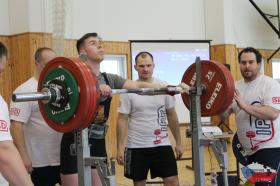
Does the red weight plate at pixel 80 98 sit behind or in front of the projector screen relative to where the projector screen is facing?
in front

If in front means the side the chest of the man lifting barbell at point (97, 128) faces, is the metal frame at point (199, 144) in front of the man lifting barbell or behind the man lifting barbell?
in front

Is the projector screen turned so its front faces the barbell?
yes

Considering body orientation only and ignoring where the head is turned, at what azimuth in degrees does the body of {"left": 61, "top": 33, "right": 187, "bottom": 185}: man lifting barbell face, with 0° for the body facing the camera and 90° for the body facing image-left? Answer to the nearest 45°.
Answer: approximately 315°

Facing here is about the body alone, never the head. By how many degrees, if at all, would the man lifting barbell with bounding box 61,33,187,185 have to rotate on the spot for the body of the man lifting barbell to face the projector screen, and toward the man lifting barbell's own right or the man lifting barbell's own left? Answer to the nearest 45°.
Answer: approximately 135° to the man lifting barbell's own left

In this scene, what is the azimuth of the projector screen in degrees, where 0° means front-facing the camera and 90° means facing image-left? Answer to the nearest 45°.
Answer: approximately 0°

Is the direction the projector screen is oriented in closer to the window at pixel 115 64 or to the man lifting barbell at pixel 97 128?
the man lifting barbell

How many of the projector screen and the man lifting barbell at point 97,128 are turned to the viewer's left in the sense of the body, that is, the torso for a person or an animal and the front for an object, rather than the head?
0

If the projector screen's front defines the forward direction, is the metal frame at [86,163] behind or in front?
in front
